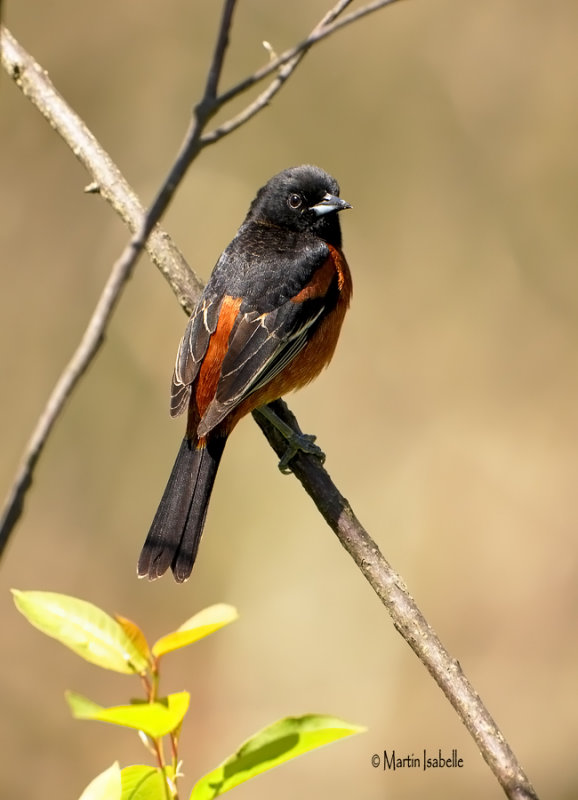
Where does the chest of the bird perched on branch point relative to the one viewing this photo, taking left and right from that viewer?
facing away from the viewer and to the right of the viewer
